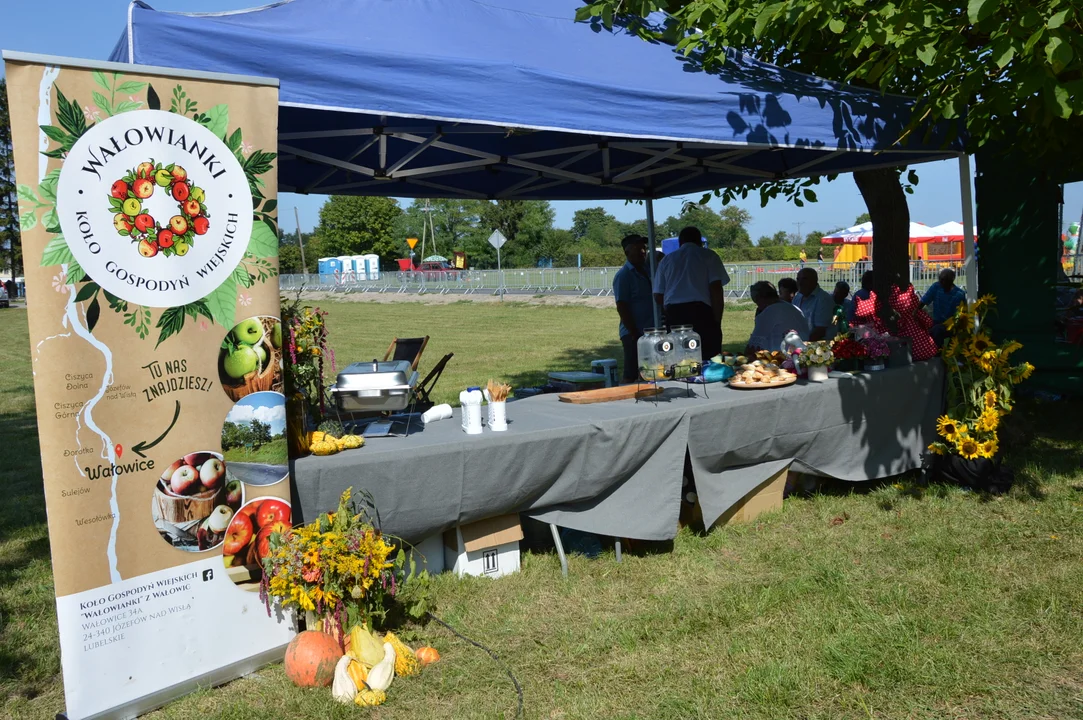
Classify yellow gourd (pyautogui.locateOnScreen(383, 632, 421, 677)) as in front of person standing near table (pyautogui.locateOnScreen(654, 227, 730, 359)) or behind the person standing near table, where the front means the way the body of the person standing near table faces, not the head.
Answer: behind

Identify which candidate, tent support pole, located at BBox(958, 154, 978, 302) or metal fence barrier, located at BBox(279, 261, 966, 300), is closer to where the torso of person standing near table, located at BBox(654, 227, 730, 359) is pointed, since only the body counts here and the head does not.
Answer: the metal fence barrier

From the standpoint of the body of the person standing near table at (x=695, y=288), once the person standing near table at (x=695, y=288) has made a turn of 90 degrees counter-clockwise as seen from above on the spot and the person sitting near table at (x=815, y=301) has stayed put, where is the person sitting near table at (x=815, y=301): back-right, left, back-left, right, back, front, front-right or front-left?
back-right

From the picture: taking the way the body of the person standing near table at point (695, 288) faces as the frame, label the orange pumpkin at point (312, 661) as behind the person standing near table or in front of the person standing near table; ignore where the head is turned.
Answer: behind

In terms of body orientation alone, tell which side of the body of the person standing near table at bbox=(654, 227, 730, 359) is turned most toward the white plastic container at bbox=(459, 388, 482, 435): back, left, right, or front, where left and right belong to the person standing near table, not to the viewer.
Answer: back

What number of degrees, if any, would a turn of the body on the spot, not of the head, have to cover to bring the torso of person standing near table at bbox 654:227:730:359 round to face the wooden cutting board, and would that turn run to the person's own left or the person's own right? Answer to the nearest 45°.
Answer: approximately 180°

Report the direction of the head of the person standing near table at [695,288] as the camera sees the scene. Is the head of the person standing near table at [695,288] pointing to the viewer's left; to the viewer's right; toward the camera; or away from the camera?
away from the camera

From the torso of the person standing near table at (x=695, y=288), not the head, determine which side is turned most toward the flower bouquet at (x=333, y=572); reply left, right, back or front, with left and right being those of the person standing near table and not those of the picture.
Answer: back

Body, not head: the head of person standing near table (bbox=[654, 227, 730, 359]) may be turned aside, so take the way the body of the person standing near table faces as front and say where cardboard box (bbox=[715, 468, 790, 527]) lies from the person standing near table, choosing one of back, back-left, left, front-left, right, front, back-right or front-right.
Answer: back

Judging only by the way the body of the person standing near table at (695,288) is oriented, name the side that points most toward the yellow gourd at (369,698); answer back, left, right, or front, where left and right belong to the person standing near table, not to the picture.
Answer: back

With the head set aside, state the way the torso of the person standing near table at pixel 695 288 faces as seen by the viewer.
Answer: away from the camera

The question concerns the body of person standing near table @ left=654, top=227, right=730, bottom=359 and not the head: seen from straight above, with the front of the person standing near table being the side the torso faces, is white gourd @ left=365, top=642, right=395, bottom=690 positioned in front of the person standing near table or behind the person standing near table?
behind
